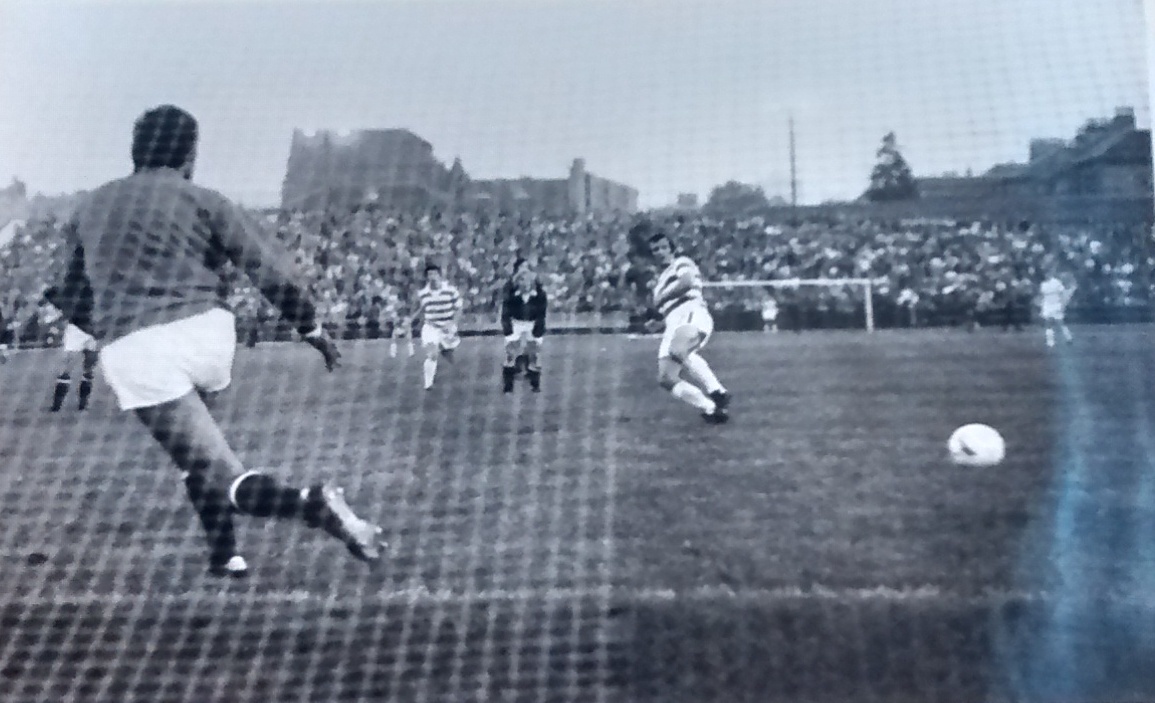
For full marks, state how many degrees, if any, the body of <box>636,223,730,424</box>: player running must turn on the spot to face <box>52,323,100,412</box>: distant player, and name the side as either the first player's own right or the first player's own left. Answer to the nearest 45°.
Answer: approximately 45° to the first player's own right

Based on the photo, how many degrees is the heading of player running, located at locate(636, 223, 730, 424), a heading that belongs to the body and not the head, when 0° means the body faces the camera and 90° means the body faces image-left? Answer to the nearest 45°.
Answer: approximately 45°

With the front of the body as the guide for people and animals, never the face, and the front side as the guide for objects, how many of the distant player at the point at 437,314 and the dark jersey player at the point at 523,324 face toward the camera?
2

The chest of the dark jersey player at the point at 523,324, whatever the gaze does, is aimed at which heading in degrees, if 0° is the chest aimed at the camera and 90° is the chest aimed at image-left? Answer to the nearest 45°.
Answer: approximately 0°

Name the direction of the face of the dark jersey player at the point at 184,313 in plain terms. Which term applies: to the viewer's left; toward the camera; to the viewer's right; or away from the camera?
away from the camera

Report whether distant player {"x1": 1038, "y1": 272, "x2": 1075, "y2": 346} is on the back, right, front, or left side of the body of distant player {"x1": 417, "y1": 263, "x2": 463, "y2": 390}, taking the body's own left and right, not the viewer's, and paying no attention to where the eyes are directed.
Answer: left
